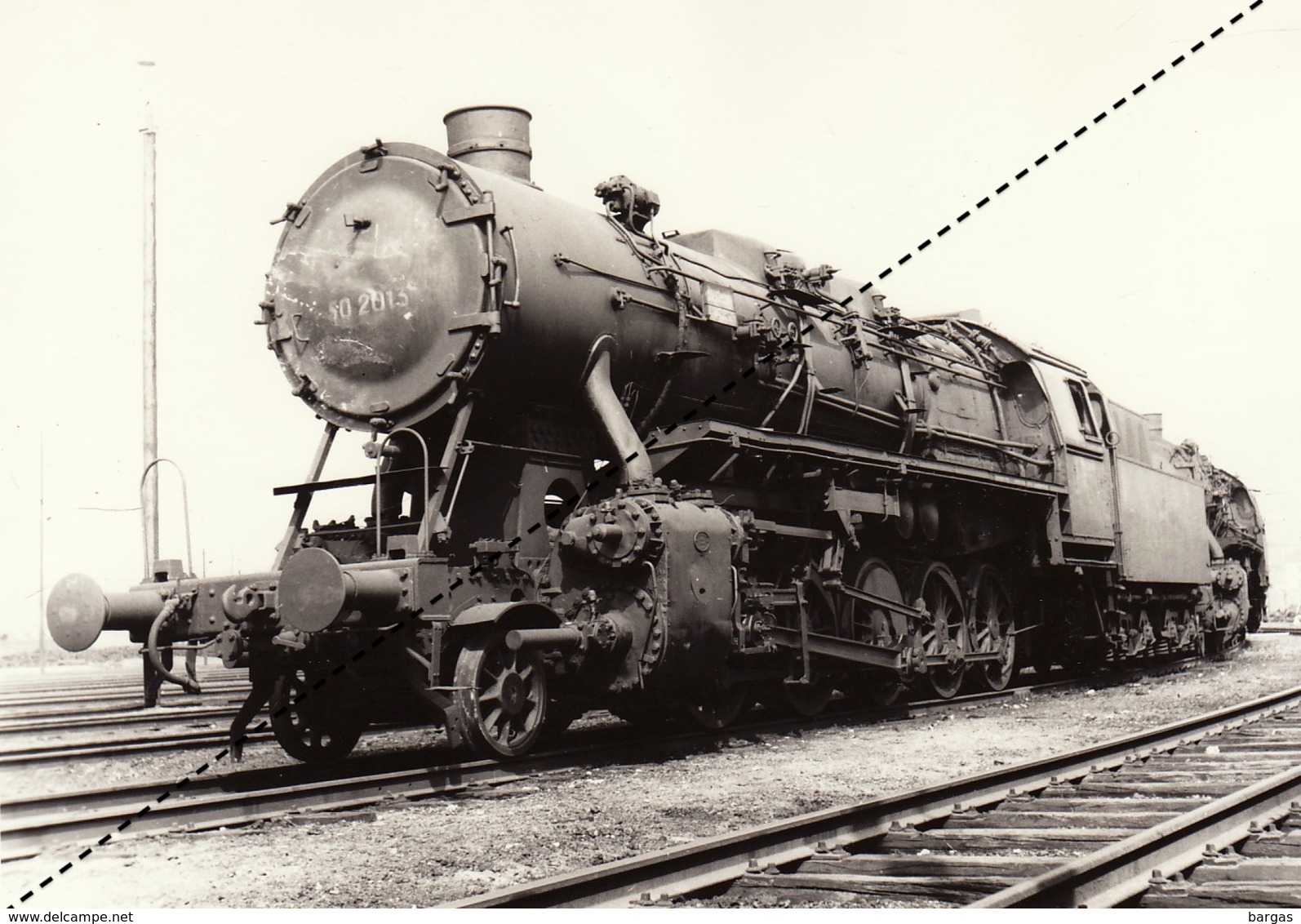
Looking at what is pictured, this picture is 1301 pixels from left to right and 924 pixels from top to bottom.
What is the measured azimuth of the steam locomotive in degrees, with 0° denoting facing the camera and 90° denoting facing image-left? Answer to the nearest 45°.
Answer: approximately 45°

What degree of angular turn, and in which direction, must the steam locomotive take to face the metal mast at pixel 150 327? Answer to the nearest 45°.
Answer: approximately 90° to its right

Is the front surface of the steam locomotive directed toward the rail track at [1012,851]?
no

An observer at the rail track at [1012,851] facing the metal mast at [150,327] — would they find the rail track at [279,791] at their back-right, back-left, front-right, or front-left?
front-left
